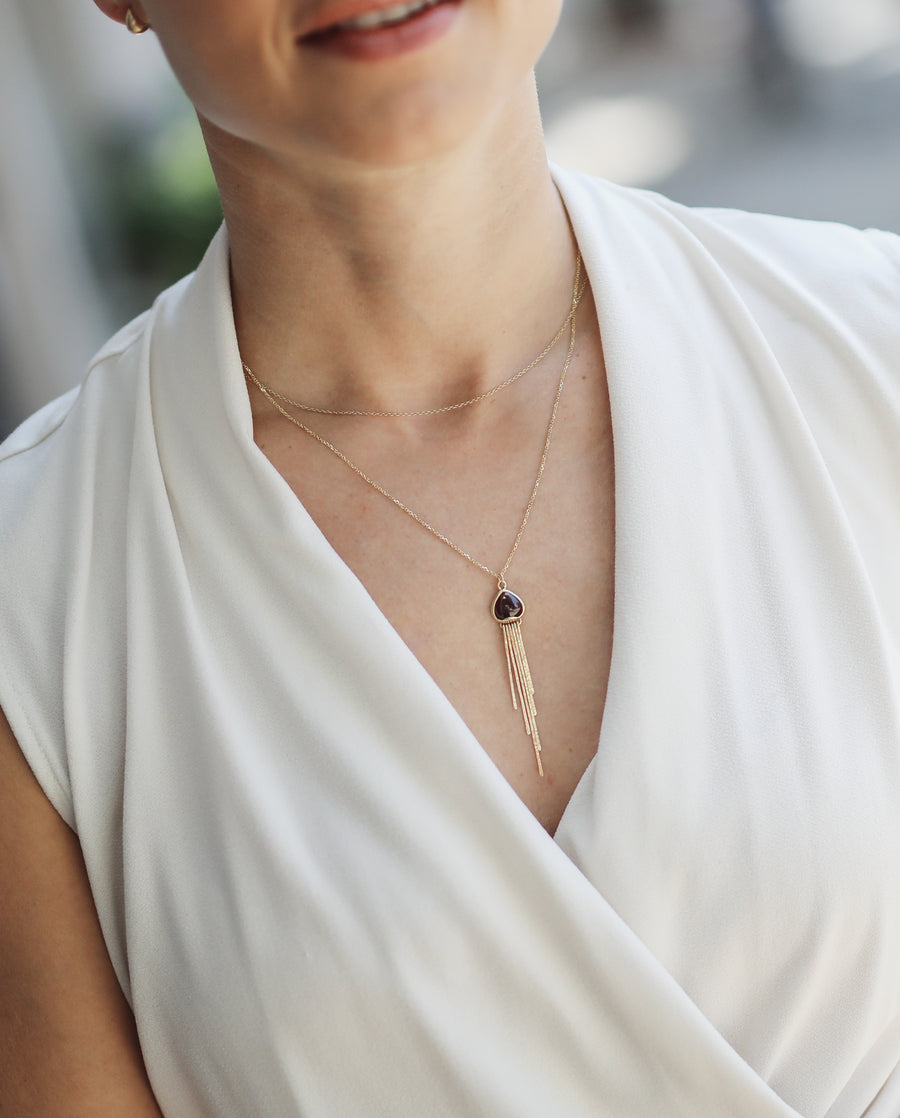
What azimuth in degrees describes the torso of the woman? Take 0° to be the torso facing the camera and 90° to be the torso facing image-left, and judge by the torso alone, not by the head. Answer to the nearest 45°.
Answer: approximately 0°
